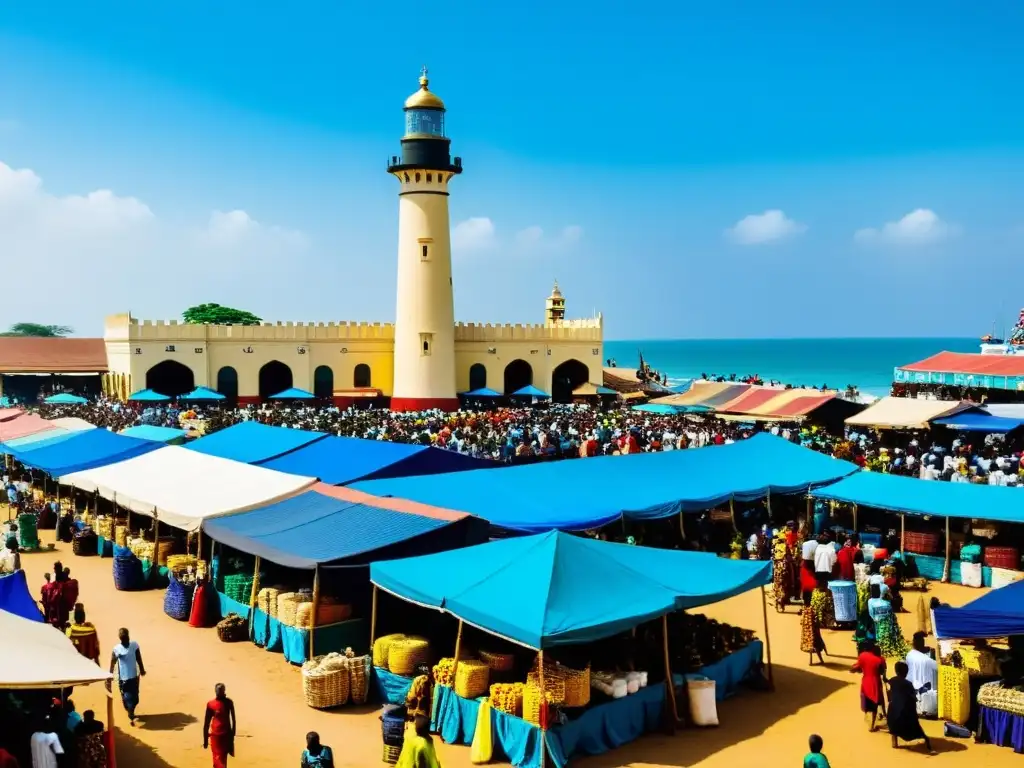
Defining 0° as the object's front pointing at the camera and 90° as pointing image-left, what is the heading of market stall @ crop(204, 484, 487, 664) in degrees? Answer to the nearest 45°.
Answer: approximately 45°

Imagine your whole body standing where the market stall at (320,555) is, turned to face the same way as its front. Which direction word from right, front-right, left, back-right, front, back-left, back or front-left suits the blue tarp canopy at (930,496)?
back-left

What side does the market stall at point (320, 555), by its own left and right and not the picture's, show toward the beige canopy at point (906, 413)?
back

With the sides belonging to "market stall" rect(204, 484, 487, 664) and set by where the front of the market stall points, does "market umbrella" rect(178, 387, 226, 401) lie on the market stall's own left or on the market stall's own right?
on the market stall's own right

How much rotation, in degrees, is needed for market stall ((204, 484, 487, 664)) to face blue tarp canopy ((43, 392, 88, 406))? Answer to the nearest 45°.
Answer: approximately 135° to its right

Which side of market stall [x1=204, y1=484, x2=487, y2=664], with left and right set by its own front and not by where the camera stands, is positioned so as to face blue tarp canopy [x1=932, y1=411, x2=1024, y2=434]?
back

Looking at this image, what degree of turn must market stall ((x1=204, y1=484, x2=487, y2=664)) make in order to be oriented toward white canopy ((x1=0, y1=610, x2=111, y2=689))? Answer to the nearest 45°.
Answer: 0° — it already faces it

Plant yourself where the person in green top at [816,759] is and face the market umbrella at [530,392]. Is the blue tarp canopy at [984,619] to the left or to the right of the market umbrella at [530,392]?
right

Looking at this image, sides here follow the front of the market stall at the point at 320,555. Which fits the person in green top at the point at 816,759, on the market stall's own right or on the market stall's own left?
on the market stall's own left

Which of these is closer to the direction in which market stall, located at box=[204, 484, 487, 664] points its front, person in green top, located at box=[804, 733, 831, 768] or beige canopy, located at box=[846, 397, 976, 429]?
the person in green top

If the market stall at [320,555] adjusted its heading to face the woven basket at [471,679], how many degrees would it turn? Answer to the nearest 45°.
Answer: approximately 90° to its left

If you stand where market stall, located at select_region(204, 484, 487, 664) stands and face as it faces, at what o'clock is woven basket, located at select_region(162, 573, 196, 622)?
The woven basket is roughly at 3 o'clock from the market stall.

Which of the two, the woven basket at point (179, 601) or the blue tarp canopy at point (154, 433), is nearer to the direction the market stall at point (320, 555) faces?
the woven basket

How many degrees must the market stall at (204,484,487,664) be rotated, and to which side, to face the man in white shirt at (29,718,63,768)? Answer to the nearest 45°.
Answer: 0° — it already faces them
